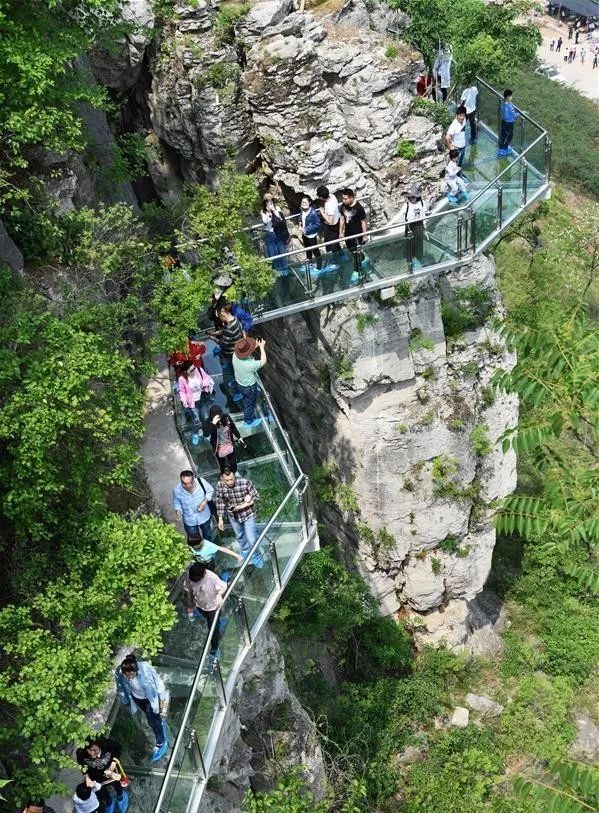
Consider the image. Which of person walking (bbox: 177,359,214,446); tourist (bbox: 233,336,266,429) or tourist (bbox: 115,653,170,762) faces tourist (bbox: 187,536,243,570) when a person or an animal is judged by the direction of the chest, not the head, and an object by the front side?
the person walking

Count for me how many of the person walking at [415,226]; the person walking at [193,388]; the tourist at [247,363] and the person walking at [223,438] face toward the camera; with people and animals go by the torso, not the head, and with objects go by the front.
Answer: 3

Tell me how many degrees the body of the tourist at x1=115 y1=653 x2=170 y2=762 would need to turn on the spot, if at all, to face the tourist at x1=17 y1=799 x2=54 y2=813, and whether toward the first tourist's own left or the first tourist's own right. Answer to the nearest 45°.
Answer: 0° — they already face them

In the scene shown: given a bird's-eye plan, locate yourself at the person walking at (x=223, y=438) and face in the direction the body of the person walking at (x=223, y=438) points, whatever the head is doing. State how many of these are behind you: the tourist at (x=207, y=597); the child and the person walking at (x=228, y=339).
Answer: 1

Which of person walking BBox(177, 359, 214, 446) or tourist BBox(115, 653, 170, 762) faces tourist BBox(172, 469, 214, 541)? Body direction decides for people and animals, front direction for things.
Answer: the person walking

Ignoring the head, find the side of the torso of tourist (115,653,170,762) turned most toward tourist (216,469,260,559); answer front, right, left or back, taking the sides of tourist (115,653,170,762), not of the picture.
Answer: back

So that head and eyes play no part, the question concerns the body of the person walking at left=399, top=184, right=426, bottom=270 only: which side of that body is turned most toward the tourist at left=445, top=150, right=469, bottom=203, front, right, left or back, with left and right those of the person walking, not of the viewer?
back

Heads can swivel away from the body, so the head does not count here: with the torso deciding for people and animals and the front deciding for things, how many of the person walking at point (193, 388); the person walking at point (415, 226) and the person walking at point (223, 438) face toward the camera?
3

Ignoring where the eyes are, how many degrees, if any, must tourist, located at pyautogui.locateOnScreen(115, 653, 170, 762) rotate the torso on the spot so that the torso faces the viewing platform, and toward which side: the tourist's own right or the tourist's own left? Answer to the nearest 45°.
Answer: approximately 180°

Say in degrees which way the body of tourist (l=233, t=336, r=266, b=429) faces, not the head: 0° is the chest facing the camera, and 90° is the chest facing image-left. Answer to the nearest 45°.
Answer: approximately 225°

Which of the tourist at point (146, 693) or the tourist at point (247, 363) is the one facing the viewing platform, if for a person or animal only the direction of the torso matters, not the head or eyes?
the tourist at point (247, 363)

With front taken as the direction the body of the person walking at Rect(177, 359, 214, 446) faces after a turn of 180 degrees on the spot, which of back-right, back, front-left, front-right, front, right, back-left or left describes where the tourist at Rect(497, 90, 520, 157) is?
front-right

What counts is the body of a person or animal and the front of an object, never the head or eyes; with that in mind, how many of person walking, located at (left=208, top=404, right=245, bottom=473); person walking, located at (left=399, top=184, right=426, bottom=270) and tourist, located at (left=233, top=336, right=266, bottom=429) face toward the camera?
2

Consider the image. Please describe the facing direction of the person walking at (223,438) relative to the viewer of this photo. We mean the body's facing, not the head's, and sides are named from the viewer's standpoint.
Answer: facing the viewer

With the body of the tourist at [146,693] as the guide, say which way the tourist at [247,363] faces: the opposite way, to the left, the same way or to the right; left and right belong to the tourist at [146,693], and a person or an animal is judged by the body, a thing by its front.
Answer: the opposite way
